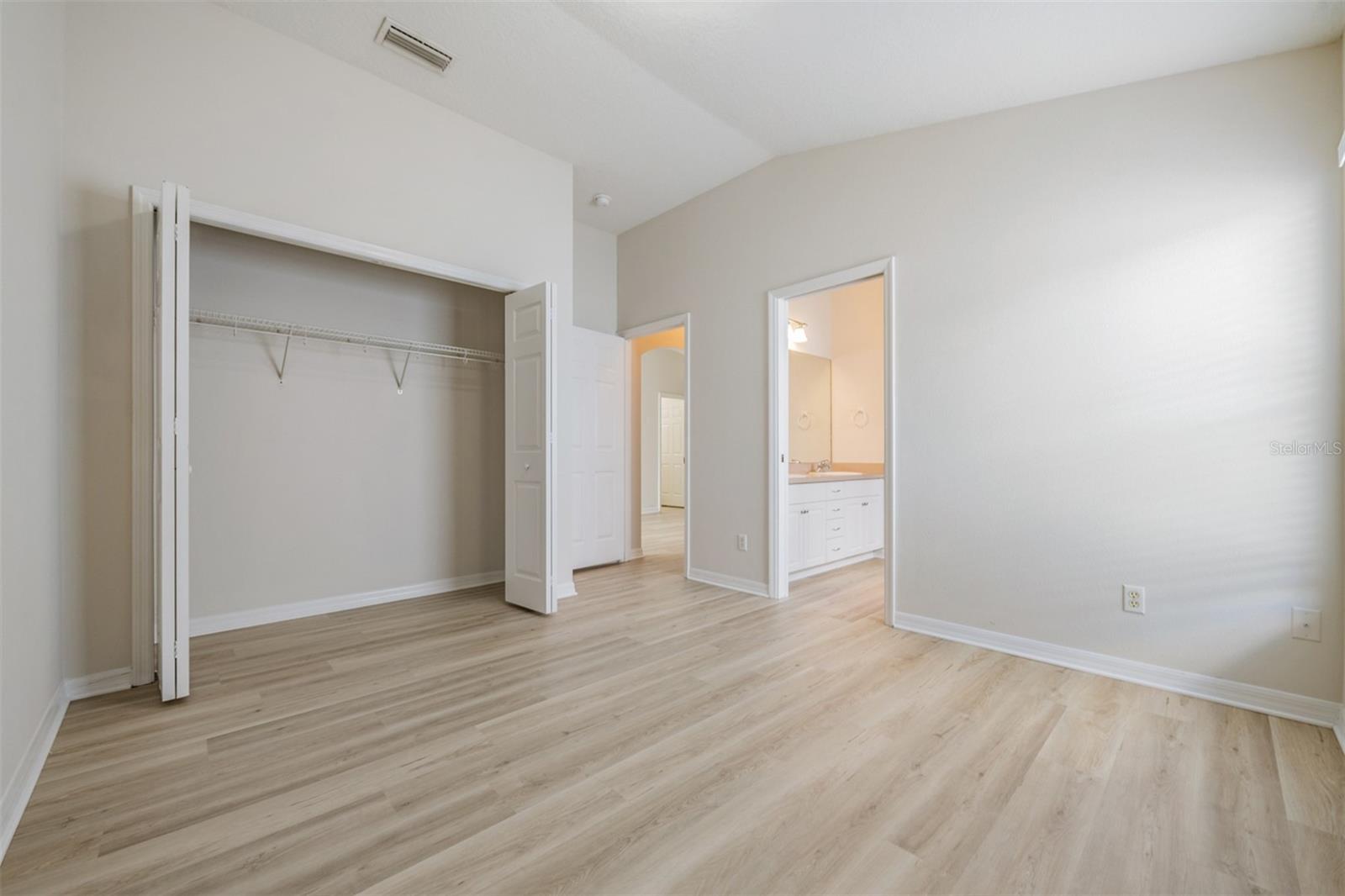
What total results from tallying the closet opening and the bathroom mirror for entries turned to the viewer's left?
0

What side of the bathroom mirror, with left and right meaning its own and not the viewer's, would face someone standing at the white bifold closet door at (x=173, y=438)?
right

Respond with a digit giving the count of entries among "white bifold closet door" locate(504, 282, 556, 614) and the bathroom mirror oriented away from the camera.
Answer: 0

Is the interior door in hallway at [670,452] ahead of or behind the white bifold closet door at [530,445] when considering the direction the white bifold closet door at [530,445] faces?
behind

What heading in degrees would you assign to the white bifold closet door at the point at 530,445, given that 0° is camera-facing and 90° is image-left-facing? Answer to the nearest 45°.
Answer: approximately 45°

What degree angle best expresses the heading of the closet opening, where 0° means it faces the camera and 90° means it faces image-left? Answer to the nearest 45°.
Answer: approximately 315°

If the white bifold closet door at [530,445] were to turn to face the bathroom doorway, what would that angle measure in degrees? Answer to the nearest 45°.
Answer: approximately 135° to its left

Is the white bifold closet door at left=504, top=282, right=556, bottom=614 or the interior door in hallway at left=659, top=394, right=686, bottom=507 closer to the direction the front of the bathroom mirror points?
the white bifold closet door

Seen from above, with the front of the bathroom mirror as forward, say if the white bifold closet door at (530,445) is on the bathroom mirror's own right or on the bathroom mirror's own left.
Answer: on the bathroom mirror's own right

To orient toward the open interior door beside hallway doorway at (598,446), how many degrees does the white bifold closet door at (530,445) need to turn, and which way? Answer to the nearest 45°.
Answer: approximately 180°
